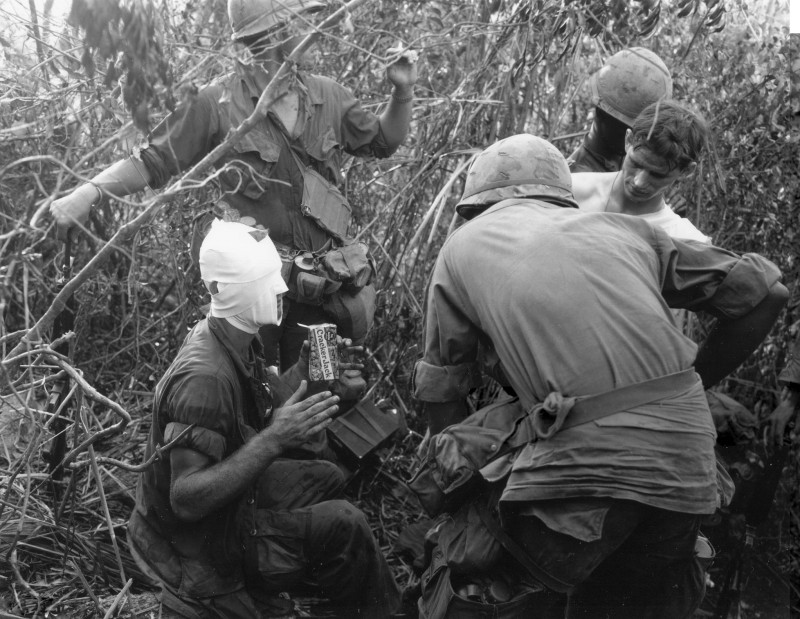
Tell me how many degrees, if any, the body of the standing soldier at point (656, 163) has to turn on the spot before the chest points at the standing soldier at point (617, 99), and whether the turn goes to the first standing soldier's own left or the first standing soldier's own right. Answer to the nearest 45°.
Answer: approximately 180°

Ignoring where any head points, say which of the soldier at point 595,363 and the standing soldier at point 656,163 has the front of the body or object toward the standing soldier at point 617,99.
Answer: the soldier

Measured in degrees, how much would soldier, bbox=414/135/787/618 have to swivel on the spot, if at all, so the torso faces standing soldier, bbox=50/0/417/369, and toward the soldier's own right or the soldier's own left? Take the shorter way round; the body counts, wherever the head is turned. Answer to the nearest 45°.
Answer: approximately 45° to the soldier's own left

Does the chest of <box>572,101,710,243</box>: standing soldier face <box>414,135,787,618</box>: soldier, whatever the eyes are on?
yes

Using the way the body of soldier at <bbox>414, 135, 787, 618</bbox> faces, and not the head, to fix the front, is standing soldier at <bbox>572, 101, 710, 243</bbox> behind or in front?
in front

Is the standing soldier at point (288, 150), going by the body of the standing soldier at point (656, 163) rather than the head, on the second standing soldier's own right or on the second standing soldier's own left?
on the second standing soldier's own right

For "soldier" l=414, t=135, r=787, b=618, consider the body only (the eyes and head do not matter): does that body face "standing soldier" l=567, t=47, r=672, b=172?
yes

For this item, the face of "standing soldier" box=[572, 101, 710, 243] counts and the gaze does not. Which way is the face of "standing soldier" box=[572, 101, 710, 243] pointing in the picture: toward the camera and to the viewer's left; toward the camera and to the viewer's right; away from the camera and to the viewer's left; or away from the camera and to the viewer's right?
toward the camera and to the viewer's left

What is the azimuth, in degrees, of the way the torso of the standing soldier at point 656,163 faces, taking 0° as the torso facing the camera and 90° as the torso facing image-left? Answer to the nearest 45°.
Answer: approximately 0°

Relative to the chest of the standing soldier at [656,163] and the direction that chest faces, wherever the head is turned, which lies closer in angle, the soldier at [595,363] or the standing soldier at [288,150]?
the soldier

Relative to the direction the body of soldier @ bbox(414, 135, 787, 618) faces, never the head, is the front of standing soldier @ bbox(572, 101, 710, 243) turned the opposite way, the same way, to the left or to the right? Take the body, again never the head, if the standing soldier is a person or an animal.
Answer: the opposite way

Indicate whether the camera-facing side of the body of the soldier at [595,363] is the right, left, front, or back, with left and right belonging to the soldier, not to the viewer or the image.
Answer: back
